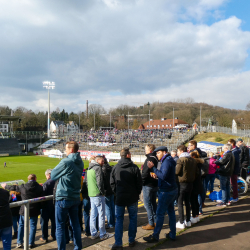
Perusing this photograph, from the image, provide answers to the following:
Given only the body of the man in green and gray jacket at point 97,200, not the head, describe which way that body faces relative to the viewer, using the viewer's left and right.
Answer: facing away from the viewer and to the right of the viewer

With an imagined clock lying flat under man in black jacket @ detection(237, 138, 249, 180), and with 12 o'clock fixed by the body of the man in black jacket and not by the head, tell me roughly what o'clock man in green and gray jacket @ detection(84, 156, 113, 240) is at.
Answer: The man in green and gray jacket is roughly at 10 o'clock from the man in black jacket.

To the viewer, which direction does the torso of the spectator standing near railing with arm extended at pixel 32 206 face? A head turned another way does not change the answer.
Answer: away from the camera

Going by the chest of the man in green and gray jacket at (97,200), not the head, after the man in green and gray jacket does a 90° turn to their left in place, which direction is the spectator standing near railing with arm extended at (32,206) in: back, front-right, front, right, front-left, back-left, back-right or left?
front-left

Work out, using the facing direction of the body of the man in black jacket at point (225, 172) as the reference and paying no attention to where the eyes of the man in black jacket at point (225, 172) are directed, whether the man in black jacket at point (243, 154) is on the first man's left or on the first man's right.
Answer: on the first man's right

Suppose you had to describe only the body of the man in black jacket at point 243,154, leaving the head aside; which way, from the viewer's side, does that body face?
to the viewer's left

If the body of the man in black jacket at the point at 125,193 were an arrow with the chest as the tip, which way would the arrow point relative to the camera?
away from the camera
